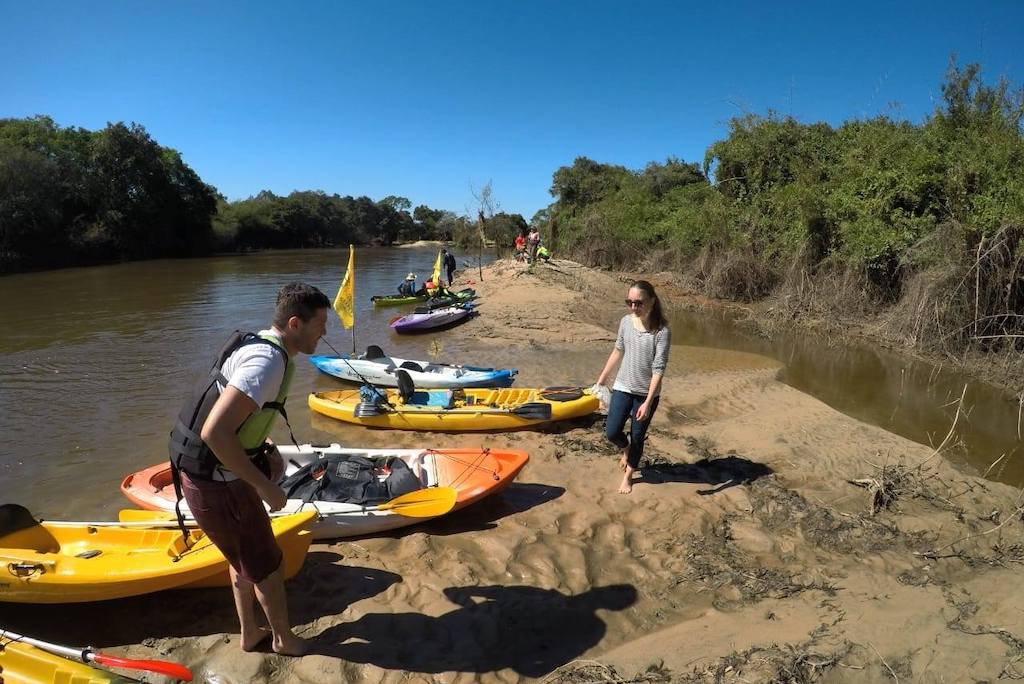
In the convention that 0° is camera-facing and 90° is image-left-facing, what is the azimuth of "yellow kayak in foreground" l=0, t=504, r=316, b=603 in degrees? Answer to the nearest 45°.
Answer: approximately 270°

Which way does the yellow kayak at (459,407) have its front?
to the viewer's right

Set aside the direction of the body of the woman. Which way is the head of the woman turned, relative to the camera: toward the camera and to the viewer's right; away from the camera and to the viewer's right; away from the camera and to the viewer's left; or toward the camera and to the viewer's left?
toward the camera and to the viewer's left

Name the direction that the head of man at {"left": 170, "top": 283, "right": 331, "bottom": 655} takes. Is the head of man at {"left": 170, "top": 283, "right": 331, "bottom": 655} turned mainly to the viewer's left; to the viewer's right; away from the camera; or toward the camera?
to the viewer's right

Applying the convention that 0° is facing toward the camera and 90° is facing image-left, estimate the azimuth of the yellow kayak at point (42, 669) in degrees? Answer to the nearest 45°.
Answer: approximately 270°

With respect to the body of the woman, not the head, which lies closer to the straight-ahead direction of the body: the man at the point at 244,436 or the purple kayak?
the man

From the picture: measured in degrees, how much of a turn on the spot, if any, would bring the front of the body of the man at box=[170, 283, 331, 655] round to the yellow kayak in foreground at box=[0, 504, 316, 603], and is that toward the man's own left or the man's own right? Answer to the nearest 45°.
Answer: approximately 135° to the man's own left

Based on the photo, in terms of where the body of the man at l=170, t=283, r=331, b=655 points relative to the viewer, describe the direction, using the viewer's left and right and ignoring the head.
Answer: facing to the right of the viewer

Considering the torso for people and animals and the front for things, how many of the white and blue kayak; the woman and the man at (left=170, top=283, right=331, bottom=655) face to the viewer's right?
2

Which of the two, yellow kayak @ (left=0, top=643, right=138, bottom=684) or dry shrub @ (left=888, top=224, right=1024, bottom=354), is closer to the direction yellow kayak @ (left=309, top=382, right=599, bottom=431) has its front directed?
the dry shrub

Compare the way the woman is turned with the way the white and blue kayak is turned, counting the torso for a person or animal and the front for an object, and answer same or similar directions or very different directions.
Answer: very different directions

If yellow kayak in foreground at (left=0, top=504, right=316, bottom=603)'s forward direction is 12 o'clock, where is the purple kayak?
The purple kayak is roughly at 10 o'clock from the yellow kayak in foreground.

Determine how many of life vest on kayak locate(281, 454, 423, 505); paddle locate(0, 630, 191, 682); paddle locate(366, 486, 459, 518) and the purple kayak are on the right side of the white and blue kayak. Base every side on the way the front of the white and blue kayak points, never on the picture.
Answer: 3
